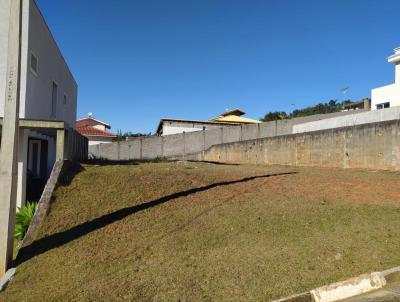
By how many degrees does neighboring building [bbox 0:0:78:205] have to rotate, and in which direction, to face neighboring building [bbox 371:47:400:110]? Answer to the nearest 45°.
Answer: approximately 90° to its left

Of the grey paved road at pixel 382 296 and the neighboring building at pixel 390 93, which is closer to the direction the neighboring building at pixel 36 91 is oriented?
the grey paved road

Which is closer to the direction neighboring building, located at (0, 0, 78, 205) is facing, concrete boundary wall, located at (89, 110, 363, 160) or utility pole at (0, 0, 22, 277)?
the utility pole

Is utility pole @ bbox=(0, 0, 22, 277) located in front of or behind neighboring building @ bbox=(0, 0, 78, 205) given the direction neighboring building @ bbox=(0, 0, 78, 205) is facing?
in front
